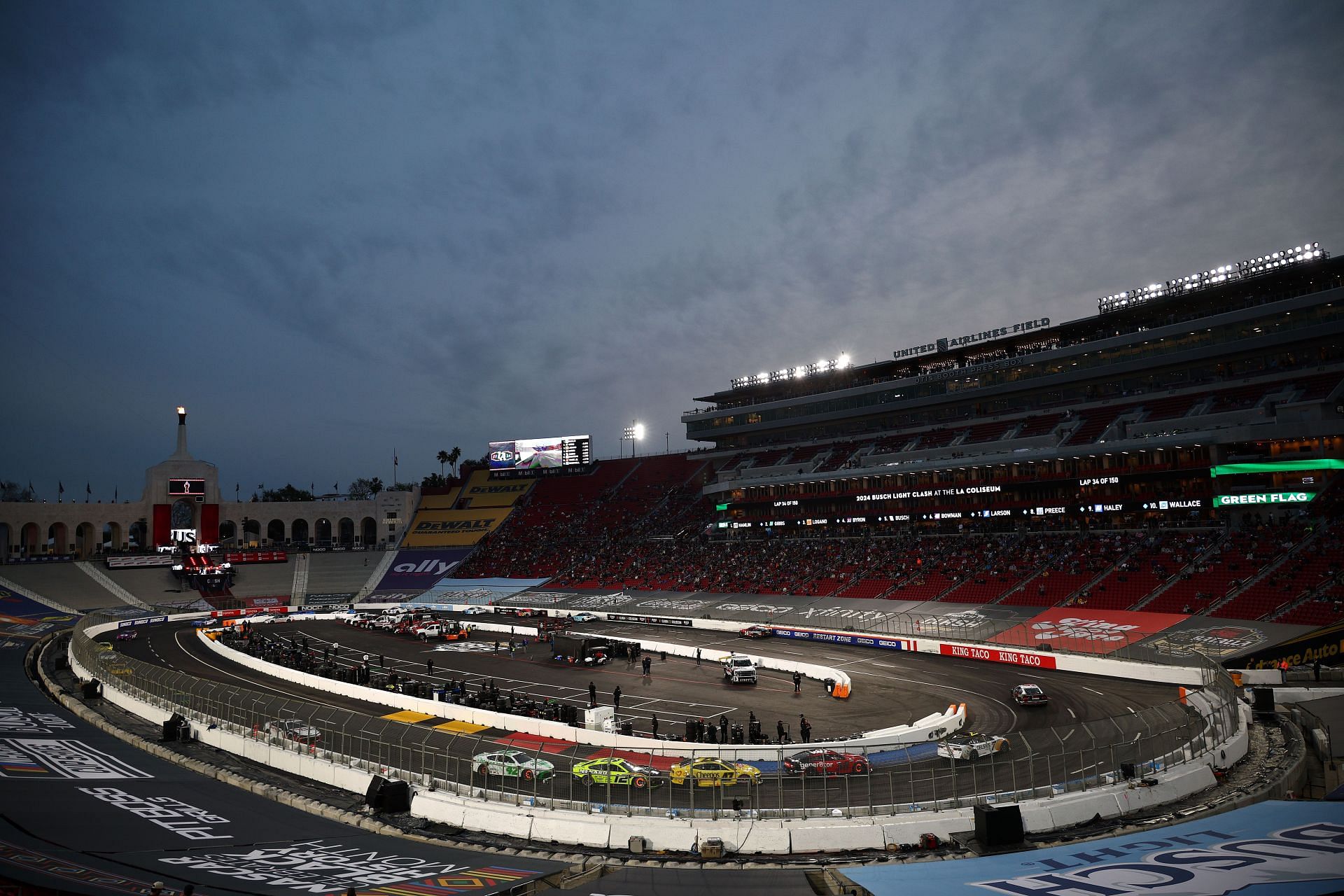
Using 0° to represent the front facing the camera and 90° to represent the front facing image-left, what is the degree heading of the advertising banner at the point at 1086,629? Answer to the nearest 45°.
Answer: approximately 45°

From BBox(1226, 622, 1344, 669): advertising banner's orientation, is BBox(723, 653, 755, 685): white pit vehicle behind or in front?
in front

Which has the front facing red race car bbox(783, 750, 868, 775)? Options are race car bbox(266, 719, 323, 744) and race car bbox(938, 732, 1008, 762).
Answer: race car bbox(266, 719, 323, 744)

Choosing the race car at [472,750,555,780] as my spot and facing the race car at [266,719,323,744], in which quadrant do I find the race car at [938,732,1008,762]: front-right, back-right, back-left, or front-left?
back-right

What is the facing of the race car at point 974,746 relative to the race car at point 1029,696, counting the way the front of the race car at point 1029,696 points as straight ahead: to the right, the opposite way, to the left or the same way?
to the right

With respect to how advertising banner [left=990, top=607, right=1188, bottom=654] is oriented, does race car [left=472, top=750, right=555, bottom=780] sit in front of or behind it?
in front

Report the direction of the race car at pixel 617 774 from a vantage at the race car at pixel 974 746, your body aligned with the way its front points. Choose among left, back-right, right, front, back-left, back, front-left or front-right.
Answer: back

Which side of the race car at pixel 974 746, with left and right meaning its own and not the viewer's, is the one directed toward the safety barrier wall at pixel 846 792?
back

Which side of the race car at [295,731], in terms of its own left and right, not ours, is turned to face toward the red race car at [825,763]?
front

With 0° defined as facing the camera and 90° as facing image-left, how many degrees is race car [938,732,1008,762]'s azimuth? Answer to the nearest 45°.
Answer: approximately 225°

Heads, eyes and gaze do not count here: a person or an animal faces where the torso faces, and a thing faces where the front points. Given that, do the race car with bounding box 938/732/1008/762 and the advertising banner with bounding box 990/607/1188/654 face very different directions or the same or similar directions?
very different directions

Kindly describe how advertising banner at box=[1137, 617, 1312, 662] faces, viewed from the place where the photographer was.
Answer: facing the viewer and to the left of the viewer

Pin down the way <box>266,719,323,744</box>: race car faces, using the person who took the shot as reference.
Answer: facing the viewer and to the right of the viewer

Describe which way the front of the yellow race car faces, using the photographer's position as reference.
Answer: facing to the right of the viewer

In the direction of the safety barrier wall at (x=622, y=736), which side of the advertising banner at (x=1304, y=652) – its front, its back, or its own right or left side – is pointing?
front

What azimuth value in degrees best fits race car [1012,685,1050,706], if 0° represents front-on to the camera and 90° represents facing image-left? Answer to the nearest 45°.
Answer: approximately 135°
